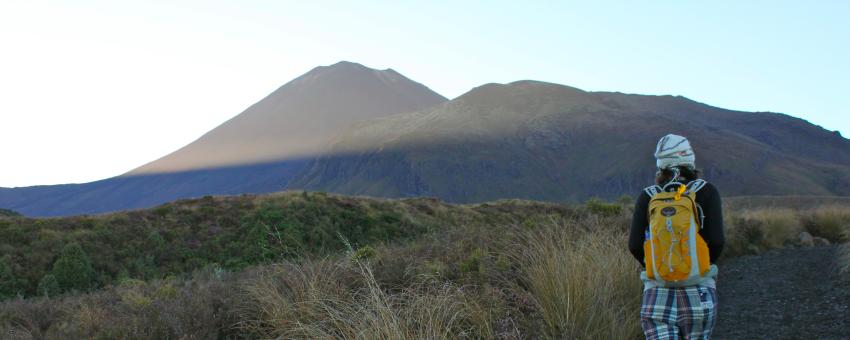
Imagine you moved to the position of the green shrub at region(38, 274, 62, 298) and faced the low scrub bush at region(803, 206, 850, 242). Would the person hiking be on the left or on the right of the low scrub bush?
right

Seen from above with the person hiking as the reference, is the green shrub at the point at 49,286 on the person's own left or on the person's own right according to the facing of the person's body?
on the person's own left

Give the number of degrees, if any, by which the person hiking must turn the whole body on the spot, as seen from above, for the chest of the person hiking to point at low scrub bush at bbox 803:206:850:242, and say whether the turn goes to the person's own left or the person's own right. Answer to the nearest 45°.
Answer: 0° — they already face it

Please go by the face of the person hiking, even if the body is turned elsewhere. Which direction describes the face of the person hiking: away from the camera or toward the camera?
away from the camera

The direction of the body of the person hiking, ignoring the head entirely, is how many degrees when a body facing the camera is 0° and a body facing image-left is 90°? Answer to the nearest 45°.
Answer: approximately 180°

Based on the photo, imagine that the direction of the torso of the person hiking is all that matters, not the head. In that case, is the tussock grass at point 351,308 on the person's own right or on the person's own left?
on the person's own left

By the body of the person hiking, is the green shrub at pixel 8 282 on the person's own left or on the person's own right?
on the person's own left

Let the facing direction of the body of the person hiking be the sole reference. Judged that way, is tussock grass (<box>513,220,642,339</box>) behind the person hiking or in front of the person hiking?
in front

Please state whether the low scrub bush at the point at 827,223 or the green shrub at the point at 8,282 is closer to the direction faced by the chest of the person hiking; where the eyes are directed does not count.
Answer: the low scrub bush
